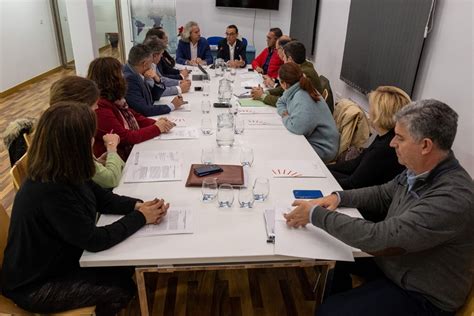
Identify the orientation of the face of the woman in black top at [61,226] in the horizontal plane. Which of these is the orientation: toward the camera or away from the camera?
away from the camera

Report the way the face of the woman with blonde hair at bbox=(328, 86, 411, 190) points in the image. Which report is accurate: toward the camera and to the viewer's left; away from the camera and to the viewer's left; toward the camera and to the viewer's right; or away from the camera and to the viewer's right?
away from the camera and to the viewer's left

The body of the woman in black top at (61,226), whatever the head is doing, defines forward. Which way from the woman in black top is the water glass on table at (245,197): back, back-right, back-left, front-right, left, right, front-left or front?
front-right

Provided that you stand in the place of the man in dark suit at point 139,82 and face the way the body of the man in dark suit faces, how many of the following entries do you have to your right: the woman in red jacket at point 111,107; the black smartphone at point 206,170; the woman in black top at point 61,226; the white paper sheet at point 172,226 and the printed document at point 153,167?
5

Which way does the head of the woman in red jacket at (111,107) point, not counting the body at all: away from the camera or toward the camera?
away from the camera

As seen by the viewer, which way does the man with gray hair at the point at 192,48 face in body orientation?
toward the camera

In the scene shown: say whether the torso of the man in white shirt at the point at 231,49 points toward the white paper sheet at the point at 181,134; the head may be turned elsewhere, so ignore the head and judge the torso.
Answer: yes

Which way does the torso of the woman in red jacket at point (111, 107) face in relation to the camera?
to the viewer's right

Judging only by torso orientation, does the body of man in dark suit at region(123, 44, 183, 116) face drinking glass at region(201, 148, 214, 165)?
no

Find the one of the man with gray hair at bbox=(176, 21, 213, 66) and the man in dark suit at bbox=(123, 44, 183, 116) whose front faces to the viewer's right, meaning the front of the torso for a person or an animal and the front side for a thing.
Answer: the man in dark suit

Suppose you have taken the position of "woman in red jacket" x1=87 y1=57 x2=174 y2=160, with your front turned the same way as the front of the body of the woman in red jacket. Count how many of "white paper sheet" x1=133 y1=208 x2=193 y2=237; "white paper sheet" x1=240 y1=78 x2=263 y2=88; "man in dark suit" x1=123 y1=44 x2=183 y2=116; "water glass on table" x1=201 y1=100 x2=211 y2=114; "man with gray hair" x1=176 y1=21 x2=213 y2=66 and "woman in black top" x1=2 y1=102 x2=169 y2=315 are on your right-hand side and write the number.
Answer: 2

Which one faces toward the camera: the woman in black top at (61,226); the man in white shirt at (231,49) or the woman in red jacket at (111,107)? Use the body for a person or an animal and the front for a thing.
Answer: the man in white shirt

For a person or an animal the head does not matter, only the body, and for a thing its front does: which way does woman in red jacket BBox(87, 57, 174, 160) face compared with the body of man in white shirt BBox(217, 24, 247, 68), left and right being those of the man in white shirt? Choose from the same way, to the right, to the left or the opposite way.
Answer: to the left

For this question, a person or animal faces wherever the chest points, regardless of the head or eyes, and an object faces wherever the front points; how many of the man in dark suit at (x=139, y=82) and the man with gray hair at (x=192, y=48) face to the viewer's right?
1

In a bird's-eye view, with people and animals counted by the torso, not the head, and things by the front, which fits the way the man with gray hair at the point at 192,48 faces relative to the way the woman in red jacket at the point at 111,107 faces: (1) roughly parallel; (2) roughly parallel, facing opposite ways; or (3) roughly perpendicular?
roughly perpendicular

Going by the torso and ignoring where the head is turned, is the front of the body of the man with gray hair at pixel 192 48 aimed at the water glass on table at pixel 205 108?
yes

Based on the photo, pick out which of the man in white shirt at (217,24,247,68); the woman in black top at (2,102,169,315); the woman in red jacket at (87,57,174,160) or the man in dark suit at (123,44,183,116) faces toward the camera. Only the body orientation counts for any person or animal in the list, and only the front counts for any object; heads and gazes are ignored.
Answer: the man in white shirt

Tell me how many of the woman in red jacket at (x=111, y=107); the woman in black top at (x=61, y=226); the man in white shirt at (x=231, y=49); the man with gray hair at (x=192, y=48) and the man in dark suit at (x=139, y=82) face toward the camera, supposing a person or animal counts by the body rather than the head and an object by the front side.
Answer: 2

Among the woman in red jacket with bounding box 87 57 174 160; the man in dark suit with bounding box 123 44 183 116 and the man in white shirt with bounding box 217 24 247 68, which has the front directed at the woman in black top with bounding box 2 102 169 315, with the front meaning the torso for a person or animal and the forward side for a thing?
the man in white shirt

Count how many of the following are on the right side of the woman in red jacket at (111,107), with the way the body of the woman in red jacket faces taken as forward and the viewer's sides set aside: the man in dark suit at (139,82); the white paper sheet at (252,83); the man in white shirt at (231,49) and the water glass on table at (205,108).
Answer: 0

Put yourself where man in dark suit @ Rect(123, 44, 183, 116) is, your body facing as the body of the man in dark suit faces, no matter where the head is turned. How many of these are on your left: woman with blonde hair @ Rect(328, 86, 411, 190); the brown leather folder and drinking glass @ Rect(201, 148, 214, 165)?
0

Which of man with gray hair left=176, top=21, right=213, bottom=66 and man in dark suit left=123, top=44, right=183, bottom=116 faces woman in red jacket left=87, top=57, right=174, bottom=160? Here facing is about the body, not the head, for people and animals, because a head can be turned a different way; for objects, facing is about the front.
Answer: the man with gray hair

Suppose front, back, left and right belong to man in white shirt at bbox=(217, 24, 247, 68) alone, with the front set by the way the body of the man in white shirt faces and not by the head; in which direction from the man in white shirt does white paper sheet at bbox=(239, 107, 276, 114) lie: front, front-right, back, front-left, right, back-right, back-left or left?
front

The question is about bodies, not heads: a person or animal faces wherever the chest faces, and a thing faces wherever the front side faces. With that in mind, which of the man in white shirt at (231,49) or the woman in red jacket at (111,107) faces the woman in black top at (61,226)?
the man in white shirt
